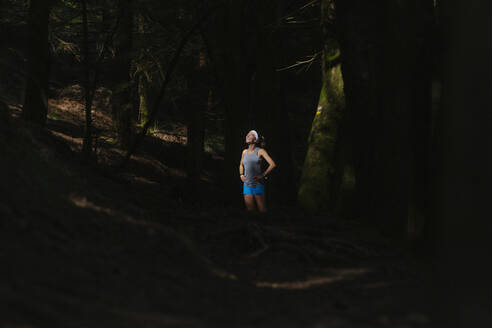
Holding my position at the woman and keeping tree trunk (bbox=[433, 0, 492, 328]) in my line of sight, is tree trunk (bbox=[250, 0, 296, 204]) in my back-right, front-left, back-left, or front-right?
back-left

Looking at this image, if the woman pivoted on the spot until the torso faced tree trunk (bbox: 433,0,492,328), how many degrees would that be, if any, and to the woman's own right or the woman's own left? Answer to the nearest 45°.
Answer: approximately 45° to the woman's own left

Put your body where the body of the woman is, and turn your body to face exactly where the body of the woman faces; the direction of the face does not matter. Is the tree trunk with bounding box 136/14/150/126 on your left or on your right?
on your right

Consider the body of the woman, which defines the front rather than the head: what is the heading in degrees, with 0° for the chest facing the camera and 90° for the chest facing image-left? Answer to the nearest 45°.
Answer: approximately 45°

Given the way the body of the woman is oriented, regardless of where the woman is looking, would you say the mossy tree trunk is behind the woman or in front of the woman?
behind

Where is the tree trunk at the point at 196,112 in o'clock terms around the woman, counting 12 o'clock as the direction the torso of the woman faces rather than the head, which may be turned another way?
The tree trunk is roughly at 4 o'clock from the woman.

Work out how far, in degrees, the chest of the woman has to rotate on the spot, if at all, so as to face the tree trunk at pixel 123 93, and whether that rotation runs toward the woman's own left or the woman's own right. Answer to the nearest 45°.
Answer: approximately 90° to the woman's own right

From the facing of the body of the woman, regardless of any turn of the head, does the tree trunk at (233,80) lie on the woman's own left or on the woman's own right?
on the woman's own right
